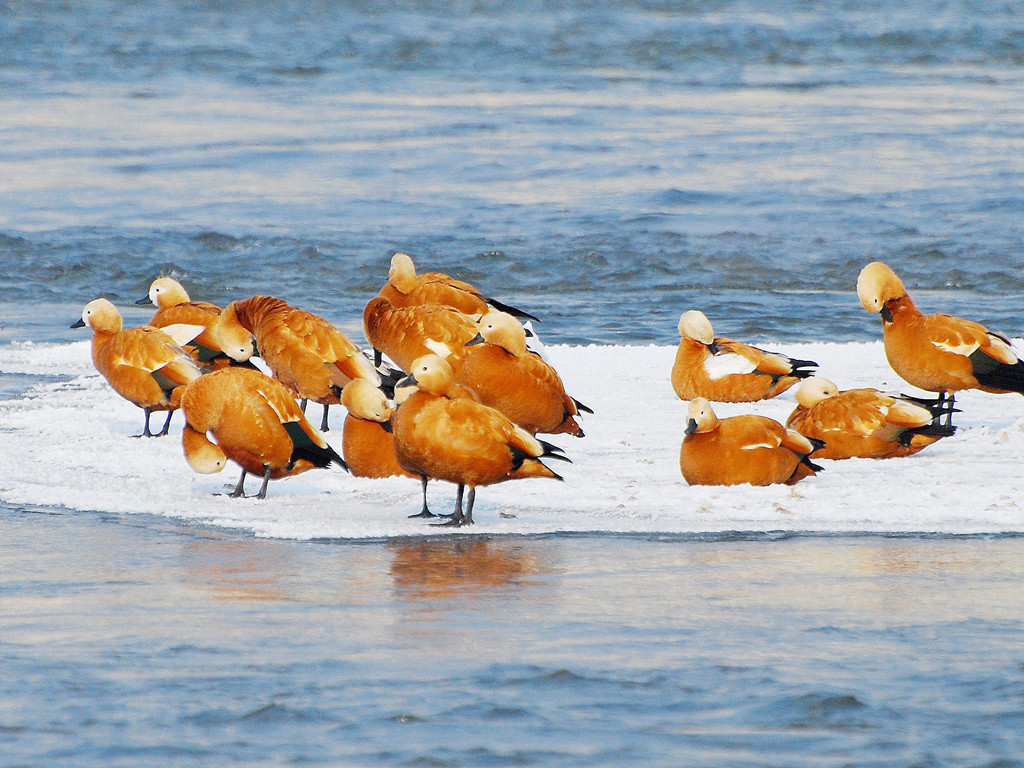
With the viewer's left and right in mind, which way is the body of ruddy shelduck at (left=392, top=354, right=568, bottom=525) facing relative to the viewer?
facing to the left of the viewer

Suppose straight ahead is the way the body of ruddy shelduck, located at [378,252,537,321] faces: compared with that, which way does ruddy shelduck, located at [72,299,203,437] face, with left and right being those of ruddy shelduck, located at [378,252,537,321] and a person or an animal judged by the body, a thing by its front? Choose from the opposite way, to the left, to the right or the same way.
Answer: the same way

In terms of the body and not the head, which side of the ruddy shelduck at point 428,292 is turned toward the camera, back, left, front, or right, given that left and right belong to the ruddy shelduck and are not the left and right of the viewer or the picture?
left

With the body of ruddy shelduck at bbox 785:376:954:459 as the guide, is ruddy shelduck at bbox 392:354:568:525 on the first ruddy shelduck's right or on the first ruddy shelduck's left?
on the first ruddy shelduck's left

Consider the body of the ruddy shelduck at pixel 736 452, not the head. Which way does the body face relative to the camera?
to the viewer's left

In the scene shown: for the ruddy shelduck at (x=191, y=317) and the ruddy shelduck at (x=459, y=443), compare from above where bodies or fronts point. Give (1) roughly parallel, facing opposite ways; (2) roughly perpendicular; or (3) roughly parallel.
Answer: roughly parallel

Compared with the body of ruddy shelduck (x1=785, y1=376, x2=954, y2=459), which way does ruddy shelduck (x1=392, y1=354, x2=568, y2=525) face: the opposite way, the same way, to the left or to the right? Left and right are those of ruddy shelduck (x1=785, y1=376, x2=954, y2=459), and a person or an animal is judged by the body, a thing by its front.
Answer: the same way

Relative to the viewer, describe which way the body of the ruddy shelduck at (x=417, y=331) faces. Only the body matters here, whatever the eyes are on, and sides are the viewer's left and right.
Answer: facing to the left of the viewer

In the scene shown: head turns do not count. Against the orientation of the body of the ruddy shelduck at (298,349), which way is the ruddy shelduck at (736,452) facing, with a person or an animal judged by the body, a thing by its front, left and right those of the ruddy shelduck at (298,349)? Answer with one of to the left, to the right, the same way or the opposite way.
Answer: the same way

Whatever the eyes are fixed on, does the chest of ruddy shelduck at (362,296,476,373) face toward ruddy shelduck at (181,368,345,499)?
no

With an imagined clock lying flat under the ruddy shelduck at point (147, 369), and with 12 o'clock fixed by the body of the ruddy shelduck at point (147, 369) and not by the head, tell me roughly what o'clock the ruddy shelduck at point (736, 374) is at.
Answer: the ruddy shelduck at point (736, 374) is roughly at 6 o'clock from the ruddy shelduck at point (147, 369).

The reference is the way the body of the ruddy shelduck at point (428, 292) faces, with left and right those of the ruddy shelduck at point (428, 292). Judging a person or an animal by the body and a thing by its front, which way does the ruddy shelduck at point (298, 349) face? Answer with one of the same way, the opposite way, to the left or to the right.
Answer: the same way

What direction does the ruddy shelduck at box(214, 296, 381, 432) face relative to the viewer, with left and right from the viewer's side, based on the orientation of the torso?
facing to the left of the viewer

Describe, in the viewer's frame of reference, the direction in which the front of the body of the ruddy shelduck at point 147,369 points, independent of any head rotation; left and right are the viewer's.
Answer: facing to the left of the viewer

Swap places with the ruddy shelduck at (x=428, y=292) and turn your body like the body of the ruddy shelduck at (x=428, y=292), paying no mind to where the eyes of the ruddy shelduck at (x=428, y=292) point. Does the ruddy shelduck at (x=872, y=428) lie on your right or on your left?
on your left

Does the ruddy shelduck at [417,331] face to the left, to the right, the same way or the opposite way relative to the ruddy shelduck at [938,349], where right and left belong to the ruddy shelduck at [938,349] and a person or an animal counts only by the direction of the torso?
the same way

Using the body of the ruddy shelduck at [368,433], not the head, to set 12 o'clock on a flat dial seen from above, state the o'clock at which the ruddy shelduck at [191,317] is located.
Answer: the ruddy shelduck at [191,317] is roughly at 2 o'clock from the ruddy shelduck at [368,433].

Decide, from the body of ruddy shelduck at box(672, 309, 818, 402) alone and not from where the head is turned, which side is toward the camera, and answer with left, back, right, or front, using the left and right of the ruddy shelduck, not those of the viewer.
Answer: left

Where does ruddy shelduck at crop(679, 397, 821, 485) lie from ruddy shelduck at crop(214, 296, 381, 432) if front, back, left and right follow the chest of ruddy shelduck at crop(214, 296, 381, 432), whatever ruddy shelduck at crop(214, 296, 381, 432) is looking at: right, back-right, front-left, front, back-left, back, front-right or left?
back-left

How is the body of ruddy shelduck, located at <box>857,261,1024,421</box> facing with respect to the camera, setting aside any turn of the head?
to the viewer's left

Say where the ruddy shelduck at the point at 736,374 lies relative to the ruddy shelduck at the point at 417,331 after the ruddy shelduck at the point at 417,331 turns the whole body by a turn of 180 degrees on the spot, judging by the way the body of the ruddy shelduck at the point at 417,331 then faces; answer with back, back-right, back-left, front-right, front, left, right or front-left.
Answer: front
